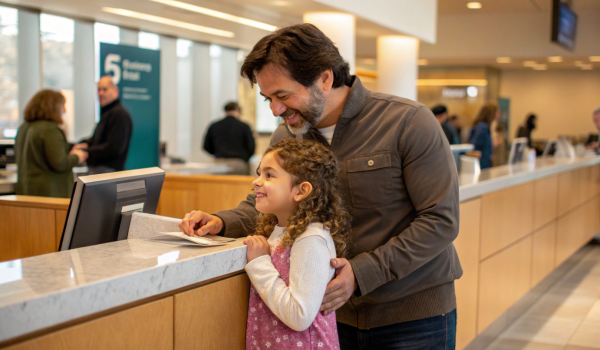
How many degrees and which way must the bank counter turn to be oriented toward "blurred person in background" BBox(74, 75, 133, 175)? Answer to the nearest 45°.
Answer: approximately 135° to its left

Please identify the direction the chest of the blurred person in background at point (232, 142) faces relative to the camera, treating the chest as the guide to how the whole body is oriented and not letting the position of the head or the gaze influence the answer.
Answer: away from the camera

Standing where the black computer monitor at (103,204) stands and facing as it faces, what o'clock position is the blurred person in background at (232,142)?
The blurred person in background is roughly at 2 o'clock from the black computer monitor.

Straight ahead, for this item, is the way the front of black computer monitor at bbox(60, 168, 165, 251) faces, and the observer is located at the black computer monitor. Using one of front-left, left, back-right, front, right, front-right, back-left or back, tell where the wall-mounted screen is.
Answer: right

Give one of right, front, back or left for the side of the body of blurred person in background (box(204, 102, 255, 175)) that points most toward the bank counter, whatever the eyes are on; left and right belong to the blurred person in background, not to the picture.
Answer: back

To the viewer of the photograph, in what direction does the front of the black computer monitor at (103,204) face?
facing away from the viewer and to the left of the viewer

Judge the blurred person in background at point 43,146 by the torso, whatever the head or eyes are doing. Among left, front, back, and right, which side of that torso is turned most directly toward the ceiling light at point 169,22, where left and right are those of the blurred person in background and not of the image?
front

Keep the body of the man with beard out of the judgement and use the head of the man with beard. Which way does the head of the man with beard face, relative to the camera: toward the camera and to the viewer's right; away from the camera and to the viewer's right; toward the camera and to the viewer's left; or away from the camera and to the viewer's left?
toward the camera and to the viewer's left

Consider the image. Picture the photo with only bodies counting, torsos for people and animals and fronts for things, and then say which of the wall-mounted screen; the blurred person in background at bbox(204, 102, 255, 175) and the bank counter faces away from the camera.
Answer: the blurred person in background

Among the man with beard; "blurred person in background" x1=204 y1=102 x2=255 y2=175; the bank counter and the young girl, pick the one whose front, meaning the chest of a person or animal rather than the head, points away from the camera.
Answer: the blurred person in background

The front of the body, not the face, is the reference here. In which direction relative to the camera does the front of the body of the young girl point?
to the viewer's left

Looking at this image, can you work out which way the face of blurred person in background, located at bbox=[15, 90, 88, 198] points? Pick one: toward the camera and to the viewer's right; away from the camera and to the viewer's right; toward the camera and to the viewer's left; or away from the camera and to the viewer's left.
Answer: away from the camera and to the viewer's right

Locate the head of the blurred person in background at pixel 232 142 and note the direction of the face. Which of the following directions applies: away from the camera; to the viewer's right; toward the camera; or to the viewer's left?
away from the camera
